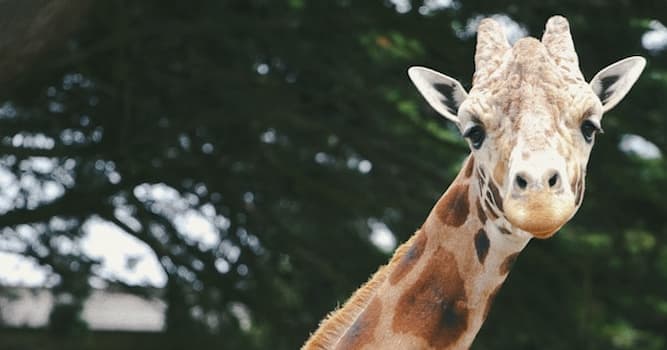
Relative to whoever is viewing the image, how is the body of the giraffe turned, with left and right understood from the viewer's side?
facing the viewer and to the right of the viewer
